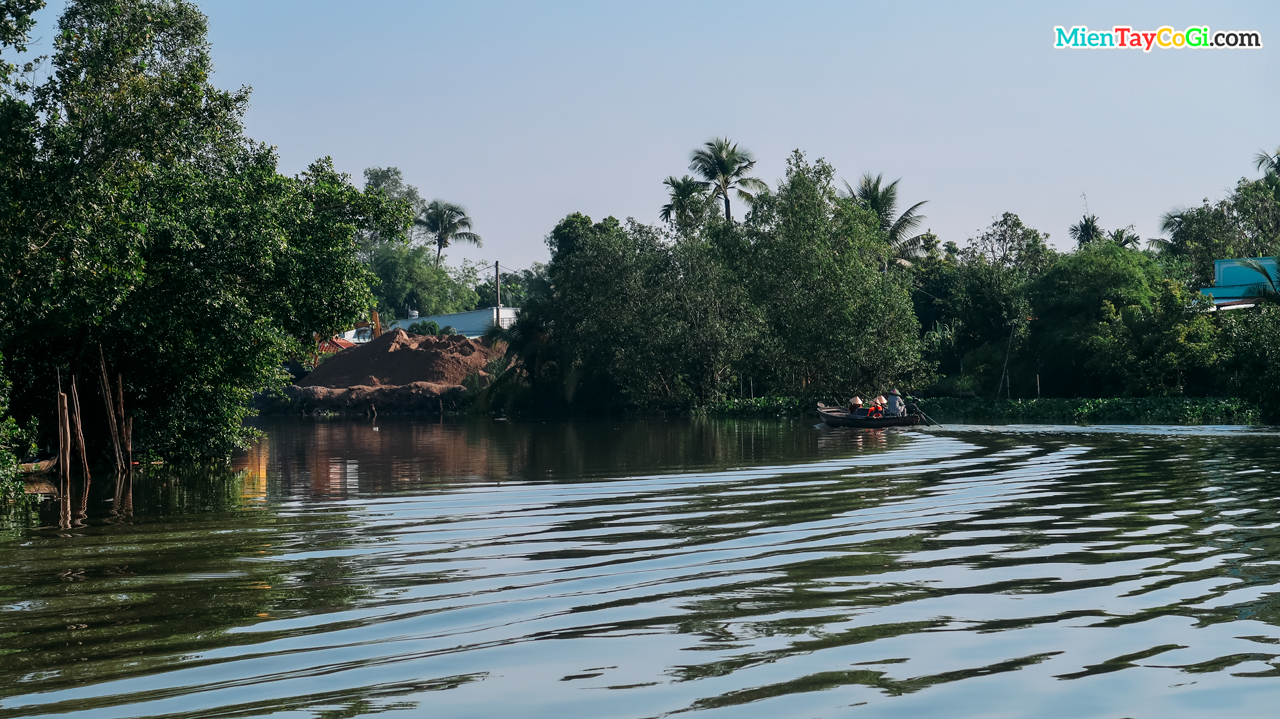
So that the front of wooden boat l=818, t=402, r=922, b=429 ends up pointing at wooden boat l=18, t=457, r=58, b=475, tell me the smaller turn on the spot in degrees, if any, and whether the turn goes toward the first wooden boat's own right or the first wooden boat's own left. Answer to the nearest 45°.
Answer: approximately 45° to the first wooden boat's own left

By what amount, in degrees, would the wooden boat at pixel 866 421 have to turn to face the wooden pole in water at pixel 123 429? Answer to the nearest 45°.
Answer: approximately 45° to its left

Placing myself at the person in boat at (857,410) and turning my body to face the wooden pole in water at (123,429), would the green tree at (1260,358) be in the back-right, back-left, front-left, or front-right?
back-left

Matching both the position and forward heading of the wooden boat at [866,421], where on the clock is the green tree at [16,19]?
The green tree is roughly at 10 o'clock from the wooden boat.

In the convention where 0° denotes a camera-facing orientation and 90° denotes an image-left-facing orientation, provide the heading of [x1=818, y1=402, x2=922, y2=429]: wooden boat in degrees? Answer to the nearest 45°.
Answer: approximately 90°

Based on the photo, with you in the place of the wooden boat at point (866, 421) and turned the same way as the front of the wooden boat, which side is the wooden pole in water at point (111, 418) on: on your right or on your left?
on your left

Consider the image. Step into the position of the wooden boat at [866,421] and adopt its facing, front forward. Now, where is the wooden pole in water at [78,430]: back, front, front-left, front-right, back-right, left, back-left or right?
front-left

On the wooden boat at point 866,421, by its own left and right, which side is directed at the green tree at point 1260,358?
back

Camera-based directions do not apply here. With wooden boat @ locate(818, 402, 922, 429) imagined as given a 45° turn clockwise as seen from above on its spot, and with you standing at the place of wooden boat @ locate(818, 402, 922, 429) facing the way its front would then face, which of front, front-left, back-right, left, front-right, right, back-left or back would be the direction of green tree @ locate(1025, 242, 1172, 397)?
right

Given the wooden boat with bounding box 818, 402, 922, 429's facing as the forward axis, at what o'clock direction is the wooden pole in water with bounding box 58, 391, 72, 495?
The wooden pole in water is roughly at 10 o'clock from the wooden boat.
